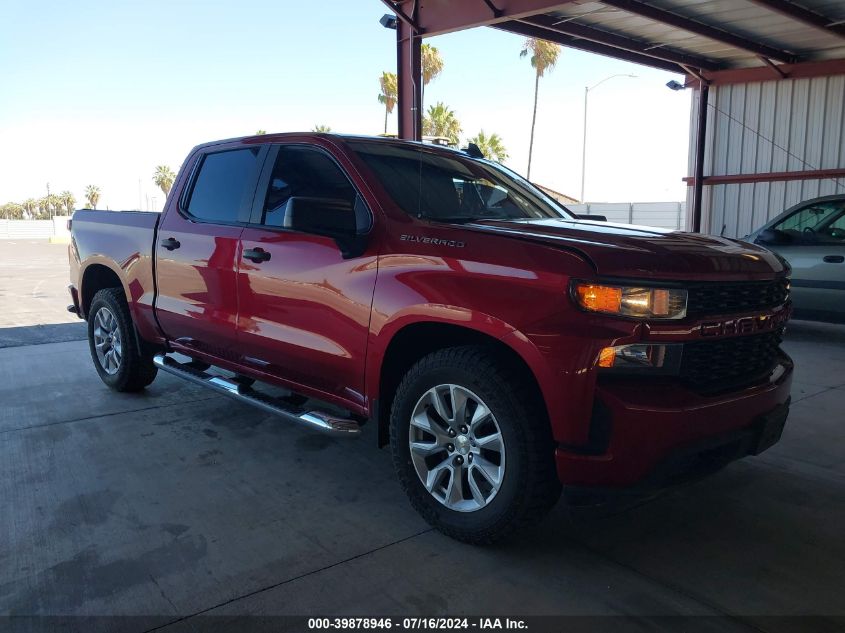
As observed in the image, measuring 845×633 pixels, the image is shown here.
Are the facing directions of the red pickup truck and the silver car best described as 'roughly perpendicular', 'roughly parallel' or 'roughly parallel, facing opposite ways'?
roughly parallel, facing opposite ways

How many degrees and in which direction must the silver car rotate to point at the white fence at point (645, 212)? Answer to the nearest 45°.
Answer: approximately 90° to its right

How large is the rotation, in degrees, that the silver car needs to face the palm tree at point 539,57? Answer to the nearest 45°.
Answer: approximately 45° to its right

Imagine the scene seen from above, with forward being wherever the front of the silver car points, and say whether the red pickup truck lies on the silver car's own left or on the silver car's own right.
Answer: on the silver car's own left

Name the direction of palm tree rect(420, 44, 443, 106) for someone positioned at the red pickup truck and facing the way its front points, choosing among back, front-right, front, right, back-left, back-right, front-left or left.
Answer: back-left

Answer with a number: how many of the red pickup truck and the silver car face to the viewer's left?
1

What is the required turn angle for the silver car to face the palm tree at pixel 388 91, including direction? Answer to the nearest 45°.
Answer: approximately 45° to its right

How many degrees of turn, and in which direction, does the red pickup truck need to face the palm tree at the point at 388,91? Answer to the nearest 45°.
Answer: approximately 135° to its left

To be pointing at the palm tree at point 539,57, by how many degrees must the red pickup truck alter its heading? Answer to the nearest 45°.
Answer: approximately 135° to its left

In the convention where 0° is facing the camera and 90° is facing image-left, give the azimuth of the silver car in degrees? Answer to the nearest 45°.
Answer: approximately 90°

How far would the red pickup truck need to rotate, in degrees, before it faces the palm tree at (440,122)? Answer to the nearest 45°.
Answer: approximately 135° to its left
